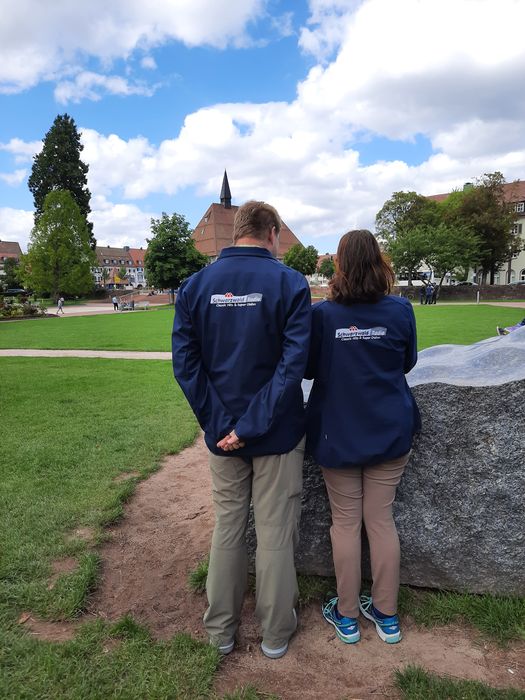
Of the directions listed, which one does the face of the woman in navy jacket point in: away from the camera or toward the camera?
away from the camera

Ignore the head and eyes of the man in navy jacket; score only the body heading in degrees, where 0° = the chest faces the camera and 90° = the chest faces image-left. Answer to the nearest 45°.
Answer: approximately 180°

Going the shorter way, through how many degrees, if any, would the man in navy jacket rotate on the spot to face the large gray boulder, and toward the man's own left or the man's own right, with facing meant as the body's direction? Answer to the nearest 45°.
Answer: approximately 90° to the man's own right

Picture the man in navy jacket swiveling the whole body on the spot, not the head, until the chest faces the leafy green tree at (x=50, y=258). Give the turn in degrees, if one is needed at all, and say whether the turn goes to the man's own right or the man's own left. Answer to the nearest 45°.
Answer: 0° — they already face it

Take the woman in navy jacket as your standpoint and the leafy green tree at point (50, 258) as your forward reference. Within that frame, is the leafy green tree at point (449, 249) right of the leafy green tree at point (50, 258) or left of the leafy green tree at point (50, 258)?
right
